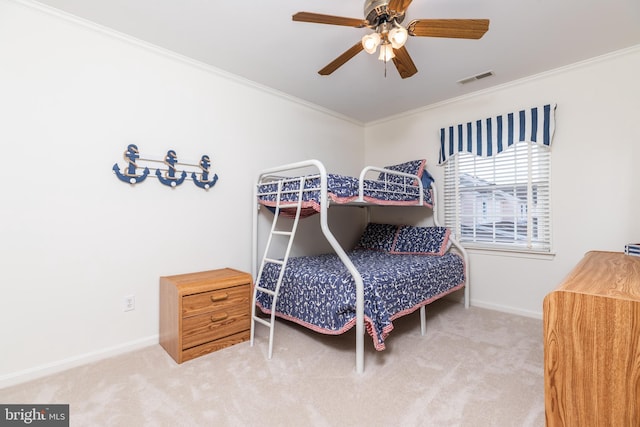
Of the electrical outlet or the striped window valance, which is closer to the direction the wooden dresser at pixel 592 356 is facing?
the electrical outlet

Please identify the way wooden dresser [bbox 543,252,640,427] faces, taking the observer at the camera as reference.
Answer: facing to the left of the viewer

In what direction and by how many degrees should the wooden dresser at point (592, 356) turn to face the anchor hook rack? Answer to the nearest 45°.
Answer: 0° — it already faces it

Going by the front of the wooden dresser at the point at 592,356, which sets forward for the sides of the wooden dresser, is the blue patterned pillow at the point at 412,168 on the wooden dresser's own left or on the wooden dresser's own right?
on the wooden dresser's own right

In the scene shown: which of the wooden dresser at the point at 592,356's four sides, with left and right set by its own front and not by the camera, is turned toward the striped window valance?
right
